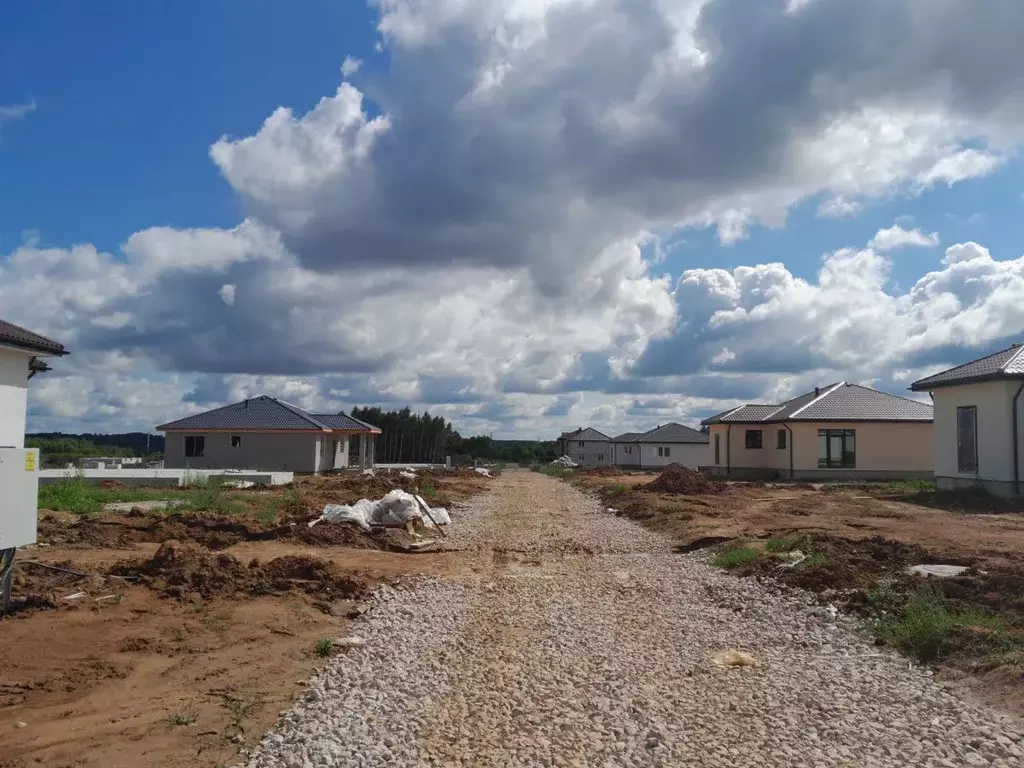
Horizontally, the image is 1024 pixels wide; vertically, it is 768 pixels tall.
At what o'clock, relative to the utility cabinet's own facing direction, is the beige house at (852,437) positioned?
The beige house is roughly at 8 o'clock from the utility cabinet.

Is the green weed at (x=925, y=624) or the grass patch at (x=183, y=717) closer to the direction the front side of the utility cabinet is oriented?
the grass patch

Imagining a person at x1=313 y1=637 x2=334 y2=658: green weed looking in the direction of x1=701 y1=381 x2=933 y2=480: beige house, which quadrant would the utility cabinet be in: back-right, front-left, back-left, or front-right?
back-left

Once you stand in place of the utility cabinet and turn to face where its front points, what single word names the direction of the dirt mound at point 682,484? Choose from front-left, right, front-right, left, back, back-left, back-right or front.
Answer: back-left

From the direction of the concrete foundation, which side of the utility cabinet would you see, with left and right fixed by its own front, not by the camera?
back

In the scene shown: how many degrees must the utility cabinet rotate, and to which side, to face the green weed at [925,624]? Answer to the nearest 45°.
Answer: approximately 45° to its left

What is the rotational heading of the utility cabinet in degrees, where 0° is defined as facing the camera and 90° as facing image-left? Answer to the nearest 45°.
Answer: approximately 0°

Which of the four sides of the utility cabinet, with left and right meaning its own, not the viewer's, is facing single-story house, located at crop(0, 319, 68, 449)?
back
